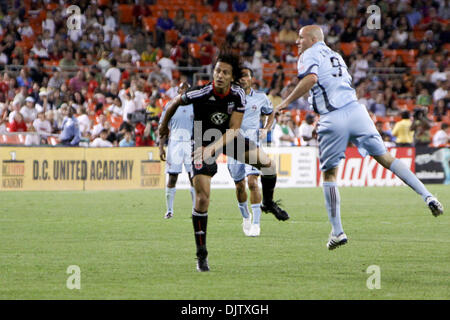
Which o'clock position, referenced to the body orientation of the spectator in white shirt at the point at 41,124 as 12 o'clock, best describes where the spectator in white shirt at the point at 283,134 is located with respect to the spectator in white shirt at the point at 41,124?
the spectator in white shirt at the point at 283,134 is roughly at 9 o'clock from the spectator in white shirt at the point at 41,124.

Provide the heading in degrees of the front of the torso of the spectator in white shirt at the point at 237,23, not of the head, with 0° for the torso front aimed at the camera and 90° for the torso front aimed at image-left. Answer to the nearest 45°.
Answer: approximately 0°

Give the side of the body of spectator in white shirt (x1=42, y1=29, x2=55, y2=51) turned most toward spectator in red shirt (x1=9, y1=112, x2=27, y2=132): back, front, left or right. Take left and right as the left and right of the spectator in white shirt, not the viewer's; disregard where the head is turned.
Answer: front

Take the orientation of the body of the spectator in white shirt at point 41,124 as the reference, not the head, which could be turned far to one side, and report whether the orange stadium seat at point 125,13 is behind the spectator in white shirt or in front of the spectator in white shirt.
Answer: behind

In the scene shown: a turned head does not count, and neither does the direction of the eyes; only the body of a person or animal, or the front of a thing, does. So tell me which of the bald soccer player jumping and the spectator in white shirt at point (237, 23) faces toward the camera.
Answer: the spectator in white shirt

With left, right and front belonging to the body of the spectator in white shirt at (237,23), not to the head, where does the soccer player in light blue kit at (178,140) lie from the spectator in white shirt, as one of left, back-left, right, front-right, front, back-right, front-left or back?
front

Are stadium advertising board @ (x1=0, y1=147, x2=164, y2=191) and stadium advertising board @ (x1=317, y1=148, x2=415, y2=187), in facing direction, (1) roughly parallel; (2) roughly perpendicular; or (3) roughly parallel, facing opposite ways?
roughly parallel

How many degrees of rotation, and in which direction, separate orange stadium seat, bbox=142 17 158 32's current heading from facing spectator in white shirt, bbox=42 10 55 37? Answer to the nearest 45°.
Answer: approximately 45° to its right

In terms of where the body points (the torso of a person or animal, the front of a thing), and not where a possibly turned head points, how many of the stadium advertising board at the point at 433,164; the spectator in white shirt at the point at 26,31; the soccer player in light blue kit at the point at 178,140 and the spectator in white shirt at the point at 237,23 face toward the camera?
4

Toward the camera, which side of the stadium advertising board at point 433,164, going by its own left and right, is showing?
front

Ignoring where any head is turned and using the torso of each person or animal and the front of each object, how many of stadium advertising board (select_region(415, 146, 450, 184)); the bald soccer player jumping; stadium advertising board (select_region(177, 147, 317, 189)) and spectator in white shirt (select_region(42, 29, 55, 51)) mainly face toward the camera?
3

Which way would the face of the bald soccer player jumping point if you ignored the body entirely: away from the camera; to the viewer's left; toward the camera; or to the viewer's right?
to the viewer's left

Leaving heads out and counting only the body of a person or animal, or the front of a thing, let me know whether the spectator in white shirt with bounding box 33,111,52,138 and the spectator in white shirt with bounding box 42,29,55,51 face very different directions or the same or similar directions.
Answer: same or similar directions

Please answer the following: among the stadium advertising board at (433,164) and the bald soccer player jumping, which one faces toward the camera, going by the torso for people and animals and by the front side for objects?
the stadium advertising board

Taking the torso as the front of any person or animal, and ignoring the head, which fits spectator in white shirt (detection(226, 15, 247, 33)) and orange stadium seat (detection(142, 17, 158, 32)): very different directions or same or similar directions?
same or similar directions

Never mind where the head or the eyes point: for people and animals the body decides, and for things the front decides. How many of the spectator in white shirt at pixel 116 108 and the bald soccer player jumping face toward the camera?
1

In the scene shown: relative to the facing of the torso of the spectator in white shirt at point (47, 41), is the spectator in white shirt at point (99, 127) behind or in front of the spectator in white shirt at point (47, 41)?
in front

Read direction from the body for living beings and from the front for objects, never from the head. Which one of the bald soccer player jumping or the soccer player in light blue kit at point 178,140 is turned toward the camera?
the soccer player in light blue kit

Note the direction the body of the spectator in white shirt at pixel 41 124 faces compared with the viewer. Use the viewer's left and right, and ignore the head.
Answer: facing the viewer

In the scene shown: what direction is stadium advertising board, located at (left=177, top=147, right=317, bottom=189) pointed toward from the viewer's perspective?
toward the camera
